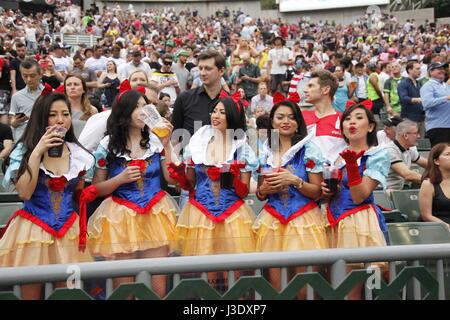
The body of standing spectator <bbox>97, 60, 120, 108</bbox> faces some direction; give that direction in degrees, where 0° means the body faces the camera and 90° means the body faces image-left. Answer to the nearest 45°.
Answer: approximately 0°

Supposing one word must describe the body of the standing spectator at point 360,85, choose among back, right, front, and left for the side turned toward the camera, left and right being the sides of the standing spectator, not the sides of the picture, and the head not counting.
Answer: front

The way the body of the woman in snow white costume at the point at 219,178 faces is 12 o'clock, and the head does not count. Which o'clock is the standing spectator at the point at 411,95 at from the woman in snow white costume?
The standing spectator is roughly at 7 o'clock from the woman in snow white costume.

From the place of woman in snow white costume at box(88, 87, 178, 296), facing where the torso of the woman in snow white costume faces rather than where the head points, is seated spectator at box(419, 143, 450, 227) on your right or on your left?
on your left

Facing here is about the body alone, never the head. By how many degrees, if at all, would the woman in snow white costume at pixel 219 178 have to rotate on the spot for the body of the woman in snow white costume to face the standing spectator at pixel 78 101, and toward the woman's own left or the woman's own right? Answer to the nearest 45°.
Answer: approximately 135° to the woman's own right

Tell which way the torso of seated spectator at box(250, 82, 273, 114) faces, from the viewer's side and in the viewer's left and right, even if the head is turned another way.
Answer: facing the viewer

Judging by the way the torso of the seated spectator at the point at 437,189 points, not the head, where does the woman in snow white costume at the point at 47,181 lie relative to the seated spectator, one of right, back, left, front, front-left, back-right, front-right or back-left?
right

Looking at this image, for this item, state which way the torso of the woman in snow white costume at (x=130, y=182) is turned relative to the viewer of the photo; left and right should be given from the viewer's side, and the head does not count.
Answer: facing the viewer and to the right of the viewer

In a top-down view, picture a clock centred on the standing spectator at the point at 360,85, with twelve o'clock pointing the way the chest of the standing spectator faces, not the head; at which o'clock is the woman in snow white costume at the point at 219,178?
The woman in snow white costume is roughly at 12 o'clock from the standing spectator.

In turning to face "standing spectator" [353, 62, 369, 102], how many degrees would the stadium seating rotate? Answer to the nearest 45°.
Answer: approximately 180°

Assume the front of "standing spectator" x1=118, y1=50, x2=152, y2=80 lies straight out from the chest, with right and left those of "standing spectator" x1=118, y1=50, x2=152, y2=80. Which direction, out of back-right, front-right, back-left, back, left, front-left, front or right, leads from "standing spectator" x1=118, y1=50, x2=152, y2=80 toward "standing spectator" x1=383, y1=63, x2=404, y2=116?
left

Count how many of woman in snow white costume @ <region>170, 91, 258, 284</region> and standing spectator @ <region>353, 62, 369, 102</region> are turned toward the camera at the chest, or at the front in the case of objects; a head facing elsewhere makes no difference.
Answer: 2

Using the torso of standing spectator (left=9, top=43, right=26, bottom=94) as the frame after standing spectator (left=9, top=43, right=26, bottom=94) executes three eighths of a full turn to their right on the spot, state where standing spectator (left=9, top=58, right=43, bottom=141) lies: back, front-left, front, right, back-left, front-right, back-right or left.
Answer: left
